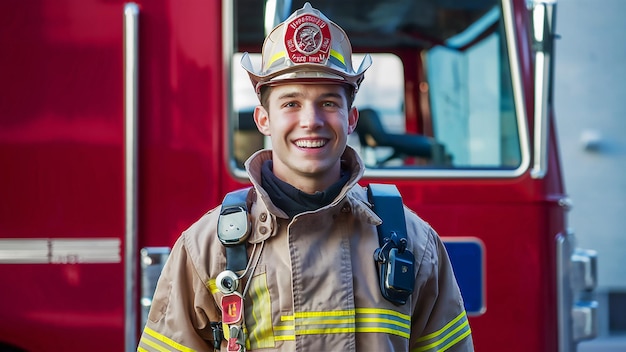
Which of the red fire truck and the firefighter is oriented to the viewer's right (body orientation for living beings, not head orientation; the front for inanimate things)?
the red fire truck

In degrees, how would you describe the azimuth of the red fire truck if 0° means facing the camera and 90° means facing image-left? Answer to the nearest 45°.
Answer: approximately 270°

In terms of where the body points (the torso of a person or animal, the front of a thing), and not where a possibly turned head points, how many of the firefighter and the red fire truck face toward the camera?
1

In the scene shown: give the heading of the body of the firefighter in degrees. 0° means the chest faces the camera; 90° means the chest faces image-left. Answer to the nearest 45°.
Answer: approximately 0°

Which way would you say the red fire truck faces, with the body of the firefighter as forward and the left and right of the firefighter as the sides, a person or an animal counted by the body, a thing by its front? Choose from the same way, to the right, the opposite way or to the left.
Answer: to the left

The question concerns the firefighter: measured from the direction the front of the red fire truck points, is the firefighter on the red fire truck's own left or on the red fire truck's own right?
on the red fire truck's own right

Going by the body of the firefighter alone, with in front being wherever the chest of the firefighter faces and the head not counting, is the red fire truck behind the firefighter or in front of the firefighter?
behind
